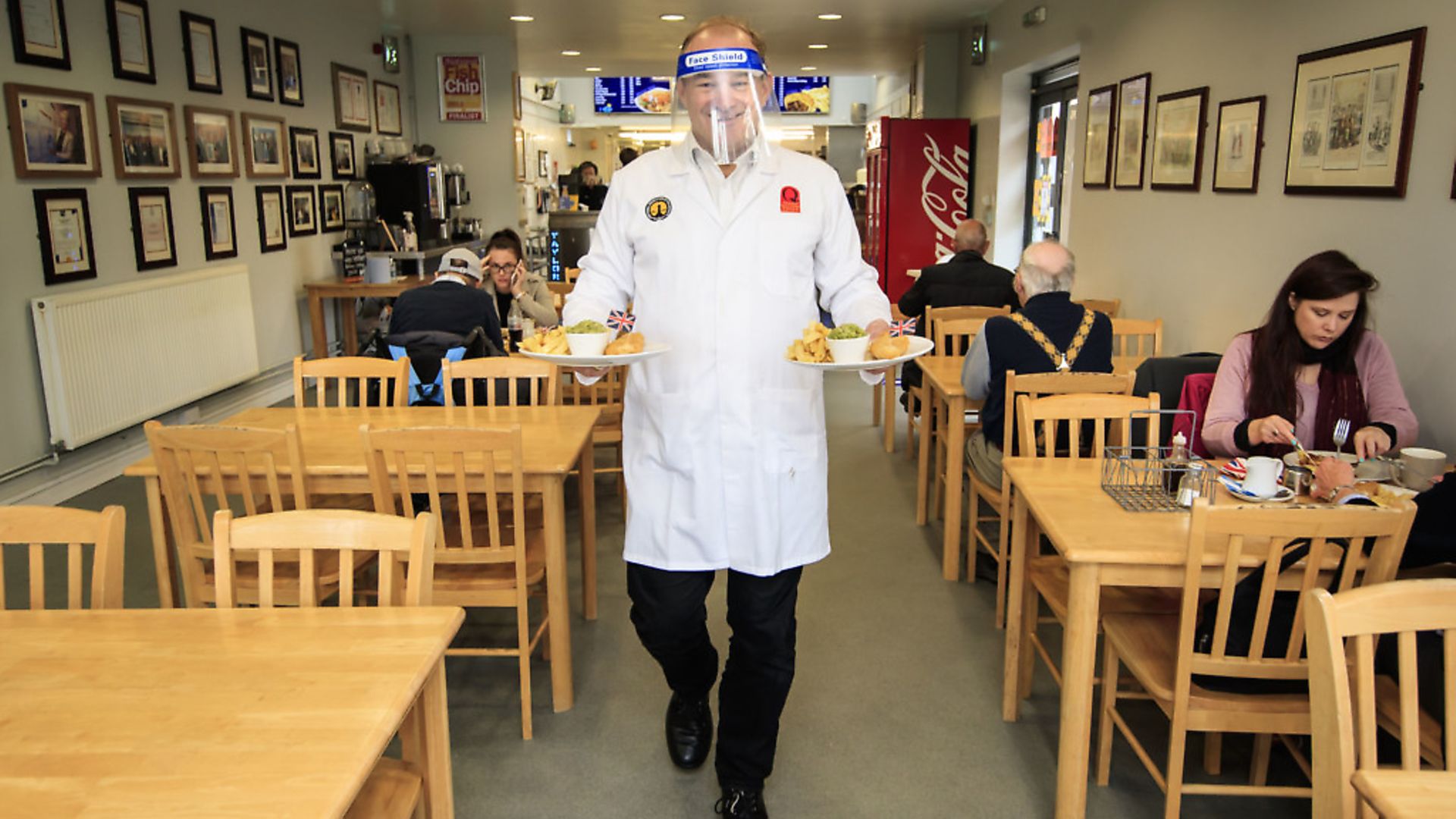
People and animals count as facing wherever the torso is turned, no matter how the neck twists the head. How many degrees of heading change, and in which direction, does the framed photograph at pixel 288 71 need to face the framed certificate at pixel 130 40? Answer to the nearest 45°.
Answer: approximately 90° to its right

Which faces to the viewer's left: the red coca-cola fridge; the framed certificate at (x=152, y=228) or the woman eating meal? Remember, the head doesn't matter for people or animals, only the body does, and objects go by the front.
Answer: the red coca-cola fridge

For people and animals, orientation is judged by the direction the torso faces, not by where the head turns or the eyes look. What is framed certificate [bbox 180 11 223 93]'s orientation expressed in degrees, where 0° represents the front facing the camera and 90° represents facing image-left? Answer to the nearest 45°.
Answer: approximately 315°

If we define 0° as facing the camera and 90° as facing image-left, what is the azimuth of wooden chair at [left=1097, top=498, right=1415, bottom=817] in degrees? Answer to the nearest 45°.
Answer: approximately 135°

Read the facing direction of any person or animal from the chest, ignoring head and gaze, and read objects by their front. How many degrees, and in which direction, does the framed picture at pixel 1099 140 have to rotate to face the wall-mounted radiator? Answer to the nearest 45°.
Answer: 0° — it already faces it

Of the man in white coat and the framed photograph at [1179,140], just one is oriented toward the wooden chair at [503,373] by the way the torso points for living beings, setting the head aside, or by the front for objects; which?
the framed photograph

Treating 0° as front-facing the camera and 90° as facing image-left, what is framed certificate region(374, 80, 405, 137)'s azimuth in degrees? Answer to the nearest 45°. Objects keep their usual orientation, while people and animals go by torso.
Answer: approximately 315°

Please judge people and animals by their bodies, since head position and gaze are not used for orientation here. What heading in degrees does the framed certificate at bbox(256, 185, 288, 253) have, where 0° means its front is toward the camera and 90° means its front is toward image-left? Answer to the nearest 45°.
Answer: approximately 315°

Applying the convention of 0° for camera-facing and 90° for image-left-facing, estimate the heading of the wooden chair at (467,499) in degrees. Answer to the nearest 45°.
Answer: approximately 180°

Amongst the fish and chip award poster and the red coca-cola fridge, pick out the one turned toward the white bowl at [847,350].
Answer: the fish and chip award poster

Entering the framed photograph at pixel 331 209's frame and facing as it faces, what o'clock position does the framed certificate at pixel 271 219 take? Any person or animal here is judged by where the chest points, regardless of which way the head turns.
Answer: the framed certificate at pixel 271 219 is roughly at 2 o'clock from the framed photograph at pixel 331 209.
